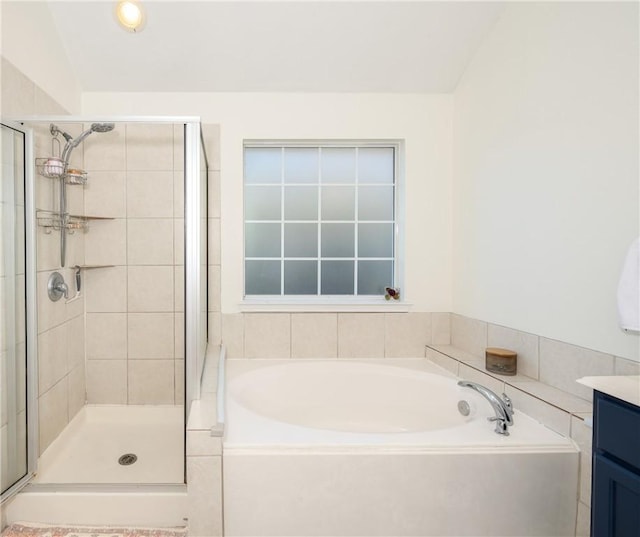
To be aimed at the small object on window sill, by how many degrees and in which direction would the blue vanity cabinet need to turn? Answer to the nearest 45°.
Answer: approximately 90° to its right

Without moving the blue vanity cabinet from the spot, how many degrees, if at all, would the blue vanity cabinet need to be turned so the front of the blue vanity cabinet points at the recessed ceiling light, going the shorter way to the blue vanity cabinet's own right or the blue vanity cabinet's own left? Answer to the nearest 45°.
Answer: approximately 45° to the blue vanity cabinet's own right

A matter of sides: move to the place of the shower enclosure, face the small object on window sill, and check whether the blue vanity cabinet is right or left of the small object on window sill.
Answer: right

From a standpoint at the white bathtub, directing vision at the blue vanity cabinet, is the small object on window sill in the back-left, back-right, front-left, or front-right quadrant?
back-left

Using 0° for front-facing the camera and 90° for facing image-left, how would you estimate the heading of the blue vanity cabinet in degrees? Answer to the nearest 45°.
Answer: approximately 45°

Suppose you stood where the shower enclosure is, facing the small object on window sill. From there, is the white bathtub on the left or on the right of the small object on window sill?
right

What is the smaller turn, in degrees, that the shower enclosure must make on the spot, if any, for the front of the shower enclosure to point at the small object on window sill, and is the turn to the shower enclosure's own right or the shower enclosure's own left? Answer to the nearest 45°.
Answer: approximately 90° to the shower enclosure's own left

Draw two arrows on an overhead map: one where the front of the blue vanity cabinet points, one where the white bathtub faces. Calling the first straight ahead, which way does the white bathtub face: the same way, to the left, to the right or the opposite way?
to the left

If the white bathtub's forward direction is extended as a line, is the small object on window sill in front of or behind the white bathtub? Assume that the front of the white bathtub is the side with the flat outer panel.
behind

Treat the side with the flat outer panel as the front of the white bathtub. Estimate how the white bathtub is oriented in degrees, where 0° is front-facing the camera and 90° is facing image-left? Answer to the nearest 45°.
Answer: approximately 0°

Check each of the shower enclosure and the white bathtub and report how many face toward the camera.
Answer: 2

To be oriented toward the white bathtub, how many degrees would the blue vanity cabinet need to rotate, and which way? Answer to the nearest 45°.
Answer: approximately 45° to its right
